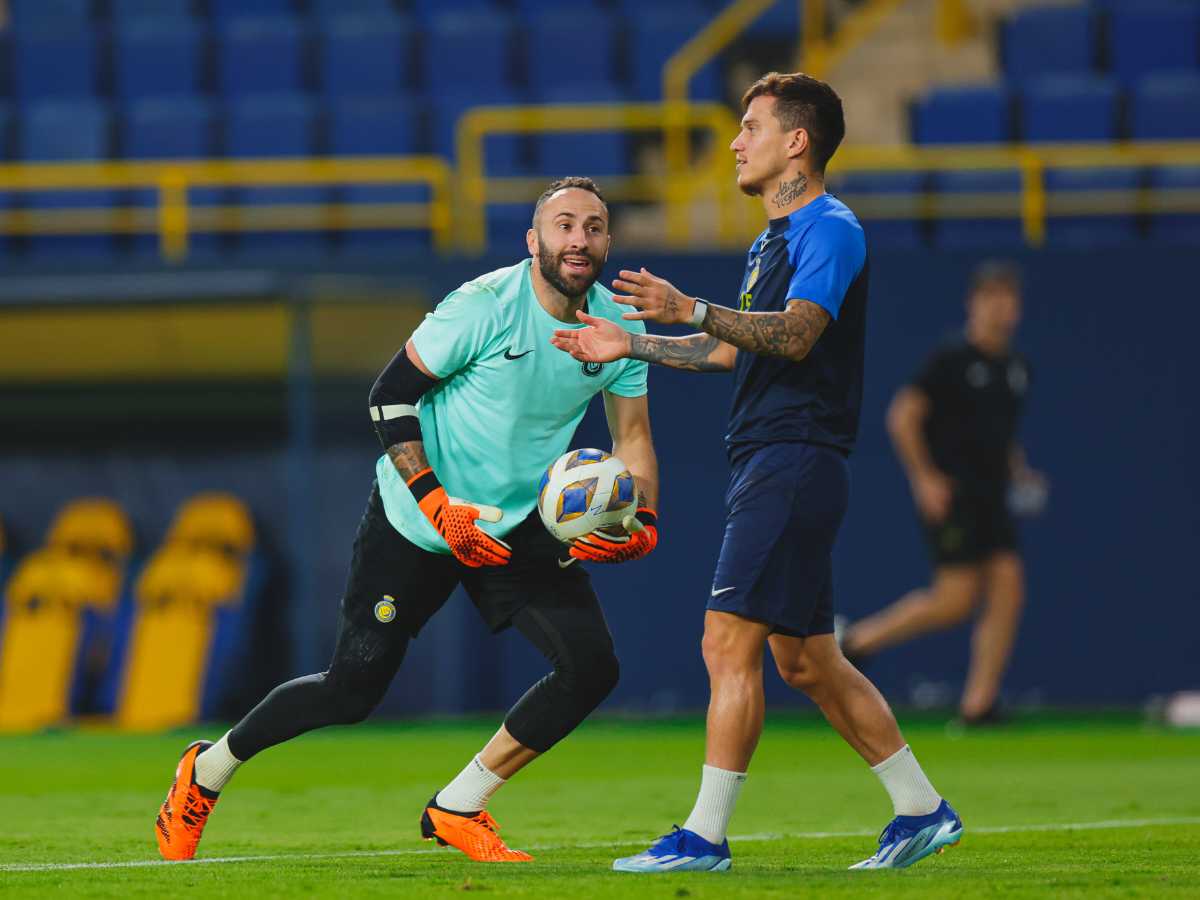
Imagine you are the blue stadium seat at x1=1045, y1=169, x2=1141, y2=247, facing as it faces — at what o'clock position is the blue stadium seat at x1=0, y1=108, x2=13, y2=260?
the blue stadium seat at x1=0, y1=108, x2=13, y2=260 is roughly at 3 o'clock from the blue stadium seat at x1=1045, y1=169, x2=1141, y2=247.

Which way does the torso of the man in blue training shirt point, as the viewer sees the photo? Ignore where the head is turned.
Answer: to the viewer's left

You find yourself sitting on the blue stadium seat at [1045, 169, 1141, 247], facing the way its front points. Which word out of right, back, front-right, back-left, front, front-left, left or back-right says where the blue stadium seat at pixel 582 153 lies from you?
right

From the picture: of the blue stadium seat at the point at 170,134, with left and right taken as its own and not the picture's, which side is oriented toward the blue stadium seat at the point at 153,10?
back

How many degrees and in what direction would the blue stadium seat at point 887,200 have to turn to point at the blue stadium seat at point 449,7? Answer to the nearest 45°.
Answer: approximately 135° to its right

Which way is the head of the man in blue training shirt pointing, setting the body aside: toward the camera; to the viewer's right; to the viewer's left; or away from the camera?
to the viewer's left

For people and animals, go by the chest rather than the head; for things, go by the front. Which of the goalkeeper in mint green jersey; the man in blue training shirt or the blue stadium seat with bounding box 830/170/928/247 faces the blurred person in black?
the blue stadium seat

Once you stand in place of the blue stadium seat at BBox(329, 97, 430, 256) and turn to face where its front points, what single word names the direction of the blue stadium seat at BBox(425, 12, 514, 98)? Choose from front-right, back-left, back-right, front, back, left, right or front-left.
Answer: back-left

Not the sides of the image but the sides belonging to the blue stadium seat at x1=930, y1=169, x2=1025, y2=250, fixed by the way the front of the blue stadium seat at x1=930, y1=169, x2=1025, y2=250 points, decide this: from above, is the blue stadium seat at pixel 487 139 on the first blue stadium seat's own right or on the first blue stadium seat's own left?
on the first blue stadium seat's own right

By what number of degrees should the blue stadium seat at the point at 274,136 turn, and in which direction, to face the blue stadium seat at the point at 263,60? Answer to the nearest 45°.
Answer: approximately 180°

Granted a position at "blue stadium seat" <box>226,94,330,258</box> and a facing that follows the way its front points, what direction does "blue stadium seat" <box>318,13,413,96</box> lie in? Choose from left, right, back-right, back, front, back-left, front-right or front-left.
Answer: back-left

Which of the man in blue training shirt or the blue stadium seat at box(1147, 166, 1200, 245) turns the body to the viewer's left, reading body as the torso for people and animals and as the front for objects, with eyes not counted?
the man in blue training shirt

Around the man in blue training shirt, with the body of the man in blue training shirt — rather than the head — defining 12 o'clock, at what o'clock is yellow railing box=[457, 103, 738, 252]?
The yellow railing is roughly at 3 o'clock from the man in blue training shirt.

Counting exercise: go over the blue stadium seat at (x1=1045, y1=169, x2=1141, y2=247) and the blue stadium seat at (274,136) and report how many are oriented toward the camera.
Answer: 2
